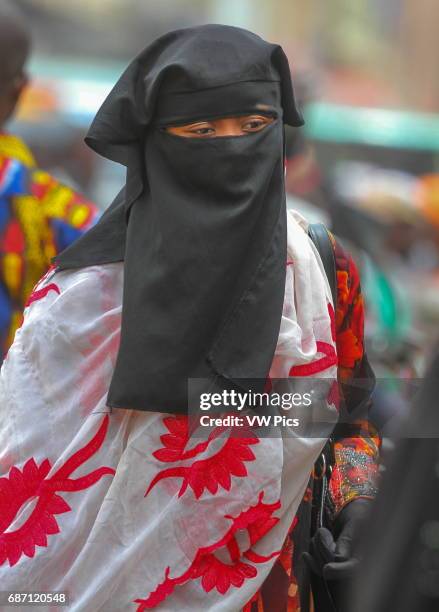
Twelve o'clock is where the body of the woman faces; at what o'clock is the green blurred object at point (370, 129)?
The green blurred object is roughly at 8 o'clock from the woman.

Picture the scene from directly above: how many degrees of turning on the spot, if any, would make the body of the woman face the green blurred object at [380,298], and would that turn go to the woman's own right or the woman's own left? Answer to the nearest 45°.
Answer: approximately 135° to the woman's own left

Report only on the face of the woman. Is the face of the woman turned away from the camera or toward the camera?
toward the camera

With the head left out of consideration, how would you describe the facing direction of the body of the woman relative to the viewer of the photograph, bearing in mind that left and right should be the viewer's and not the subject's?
facing the viewer and to the right of the viewer

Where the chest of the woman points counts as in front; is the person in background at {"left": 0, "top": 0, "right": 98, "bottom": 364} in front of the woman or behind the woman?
behind
